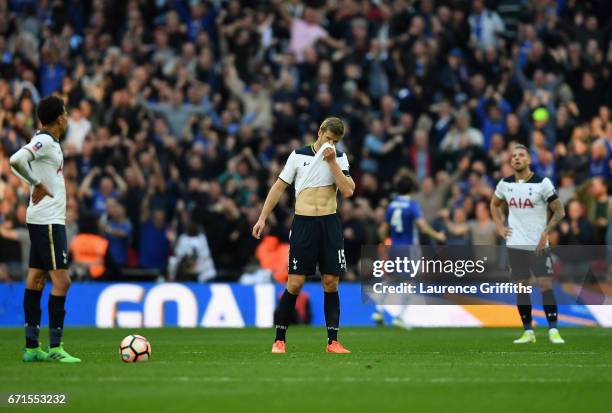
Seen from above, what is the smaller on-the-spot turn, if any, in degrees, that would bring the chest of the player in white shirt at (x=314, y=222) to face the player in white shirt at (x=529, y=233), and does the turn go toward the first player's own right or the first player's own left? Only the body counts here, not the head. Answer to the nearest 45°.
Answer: approximately 135° to the first player's own left

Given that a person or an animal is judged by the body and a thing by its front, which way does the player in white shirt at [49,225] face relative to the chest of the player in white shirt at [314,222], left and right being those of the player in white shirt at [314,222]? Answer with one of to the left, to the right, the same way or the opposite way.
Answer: to the left

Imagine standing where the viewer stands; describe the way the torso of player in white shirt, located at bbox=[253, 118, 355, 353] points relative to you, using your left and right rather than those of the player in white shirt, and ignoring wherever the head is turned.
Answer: facing the viewer

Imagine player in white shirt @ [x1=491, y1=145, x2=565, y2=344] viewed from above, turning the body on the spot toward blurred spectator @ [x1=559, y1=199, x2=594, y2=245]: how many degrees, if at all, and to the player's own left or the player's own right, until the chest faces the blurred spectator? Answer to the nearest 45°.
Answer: approximately 180°

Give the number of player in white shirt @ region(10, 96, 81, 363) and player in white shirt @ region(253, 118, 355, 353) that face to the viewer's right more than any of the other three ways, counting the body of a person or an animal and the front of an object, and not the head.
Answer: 1

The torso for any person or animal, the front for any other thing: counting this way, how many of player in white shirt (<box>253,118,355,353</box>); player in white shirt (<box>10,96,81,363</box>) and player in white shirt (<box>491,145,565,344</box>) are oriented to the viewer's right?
1

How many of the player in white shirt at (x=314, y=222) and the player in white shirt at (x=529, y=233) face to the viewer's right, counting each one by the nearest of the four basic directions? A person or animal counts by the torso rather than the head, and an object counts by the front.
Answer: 0

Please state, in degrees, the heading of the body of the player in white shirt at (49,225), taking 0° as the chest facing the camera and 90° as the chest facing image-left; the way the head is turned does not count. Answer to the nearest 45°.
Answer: approximately 270°

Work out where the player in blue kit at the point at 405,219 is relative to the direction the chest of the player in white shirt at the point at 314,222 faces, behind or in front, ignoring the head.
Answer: behind

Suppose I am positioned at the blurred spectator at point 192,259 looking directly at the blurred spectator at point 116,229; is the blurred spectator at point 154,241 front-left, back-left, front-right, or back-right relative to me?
front-right

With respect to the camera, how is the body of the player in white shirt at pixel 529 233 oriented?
toward the camera

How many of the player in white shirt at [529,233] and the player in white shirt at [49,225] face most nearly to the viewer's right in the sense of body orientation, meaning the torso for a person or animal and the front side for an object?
1

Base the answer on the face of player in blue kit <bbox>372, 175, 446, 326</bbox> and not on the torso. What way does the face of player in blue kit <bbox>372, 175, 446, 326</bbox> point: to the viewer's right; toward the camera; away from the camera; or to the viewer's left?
away from the camera

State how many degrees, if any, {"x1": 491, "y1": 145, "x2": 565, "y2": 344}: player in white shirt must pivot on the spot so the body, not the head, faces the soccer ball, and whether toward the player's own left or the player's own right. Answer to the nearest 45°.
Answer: approximately 45° to the player's own right
